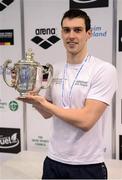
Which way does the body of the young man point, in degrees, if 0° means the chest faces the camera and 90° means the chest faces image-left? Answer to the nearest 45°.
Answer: approximately 45°
